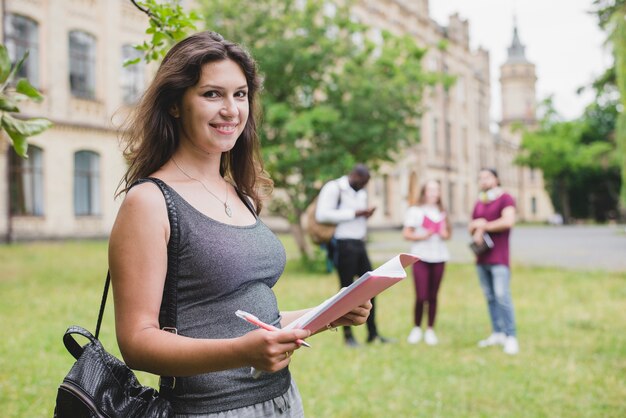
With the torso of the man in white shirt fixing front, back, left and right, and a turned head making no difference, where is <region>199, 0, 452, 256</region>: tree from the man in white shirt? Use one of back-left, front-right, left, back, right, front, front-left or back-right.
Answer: back-left

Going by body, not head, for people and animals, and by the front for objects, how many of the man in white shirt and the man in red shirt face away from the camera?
0

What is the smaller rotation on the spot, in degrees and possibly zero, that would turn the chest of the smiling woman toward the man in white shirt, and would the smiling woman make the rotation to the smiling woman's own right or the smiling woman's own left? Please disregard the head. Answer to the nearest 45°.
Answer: approximately 135° to the smiling woman's own left

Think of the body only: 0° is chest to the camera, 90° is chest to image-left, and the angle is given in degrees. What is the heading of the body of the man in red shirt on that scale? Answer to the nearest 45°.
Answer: approximately 45°

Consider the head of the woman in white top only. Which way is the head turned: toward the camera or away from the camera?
toward the camera

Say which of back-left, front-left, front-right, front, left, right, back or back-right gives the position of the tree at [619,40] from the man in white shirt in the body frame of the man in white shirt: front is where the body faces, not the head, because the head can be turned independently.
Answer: left

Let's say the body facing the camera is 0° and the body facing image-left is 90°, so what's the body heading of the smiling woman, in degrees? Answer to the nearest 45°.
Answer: approximately 315°

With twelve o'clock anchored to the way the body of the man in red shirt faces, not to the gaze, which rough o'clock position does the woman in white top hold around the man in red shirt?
The woman in white top is roughly at 2 o'clock from the man in red shirt.

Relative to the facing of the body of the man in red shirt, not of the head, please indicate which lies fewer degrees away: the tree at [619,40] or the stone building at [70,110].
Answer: the stone building

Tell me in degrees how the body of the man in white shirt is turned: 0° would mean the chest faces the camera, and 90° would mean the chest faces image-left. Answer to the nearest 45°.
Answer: approximately 315°

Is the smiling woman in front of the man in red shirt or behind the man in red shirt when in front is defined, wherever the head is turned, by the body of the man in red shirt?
in front

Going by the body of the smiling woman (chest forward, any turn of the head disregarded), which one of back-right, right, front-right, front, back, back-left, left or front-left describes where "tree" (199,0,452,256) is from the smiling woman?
back-left

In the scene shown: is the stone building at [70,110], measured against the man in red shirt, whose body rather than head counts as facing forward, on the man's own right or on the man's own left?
on the man's own right

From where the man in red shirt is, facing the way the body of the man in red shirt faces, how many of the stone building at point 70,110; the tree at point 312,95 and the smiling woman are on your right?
2

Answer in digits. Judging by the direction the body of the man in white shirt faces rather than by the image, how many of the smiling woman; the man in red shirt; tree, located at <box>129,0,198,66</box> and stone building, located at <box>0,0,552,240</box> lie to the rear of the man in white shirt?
1

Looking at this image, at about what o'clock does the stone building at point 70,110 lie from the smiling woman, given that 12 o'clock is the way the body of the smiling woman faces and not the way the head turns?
The stone building is roughly at 7 o'clock from the smiling woman.

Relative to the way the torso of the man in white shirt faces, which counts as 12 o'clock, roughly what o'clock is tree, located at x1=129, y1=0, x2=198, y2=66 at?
The tree is roughly at 2 o'clock from the man in white shirt.

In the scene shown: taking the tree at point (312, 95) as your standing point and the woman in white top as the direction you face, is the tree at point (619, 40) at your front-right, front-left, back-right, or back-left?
front-left
